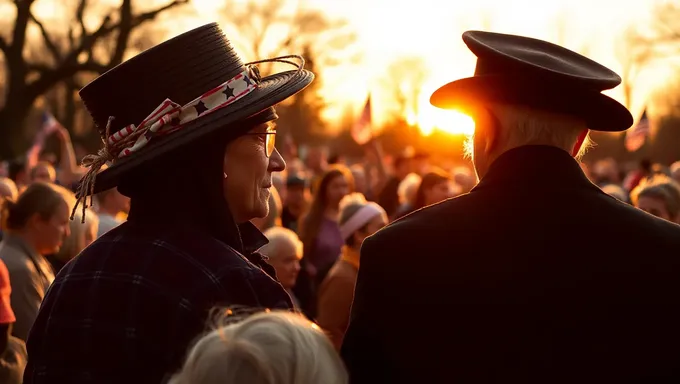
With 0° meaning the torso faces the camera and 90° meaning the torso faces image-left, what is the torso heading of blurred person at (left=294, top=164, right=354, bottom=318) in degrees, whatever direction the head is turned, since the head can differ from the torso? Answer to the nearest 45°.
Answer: approximately 315°

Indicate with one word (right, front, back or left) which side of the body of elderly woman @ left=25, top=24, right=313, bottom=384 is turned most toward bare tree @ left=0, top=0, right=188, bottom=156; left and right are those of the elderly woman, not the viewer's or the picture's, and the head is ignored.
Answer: left

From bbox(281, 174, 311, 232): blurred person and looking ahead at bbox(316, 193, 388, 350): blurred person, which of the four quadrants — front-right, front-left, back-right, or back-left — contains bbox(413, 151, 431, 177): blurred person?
back-left

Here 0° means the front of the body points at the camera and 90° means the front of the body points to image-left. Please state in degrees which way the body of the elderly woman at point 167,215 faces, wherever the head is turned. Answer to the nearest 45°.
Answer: approximately 270°

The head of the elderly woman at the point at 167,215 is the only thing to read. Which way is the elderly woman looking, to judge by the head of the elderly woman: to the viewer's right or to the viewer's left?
to the viewer's right

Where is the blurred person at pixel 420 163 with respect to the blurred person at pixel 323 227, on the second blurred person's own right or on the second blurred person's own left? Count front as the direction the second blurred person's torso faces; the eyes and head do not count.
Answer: on the second blurred person's own left

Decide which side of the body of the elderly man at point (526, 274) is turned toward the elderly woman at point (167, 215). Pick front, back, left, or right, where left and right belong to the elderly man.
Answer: left

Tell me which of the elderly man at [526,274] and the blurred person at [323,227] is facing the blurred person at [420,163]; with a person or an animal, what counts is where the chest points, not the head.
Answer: the elderly man

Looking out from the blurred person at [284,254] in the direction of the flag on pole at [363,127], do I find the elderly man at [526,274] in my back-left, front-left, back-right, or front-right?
back-right

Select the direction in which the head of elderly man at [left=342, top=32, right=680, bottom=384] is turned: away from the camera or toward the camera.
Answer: away from the camera

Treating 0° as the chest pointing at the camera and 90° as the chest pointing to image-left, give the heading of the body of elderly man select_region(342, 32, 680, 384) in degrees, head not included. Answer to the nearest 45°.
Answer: approximately 180°

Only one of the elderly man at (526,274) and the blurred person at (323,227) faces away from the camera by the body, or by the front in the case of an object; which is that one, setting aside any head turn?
the elderly man

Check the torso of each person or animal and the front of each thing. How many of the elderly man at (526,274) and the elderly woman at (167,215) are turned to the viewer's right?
1
